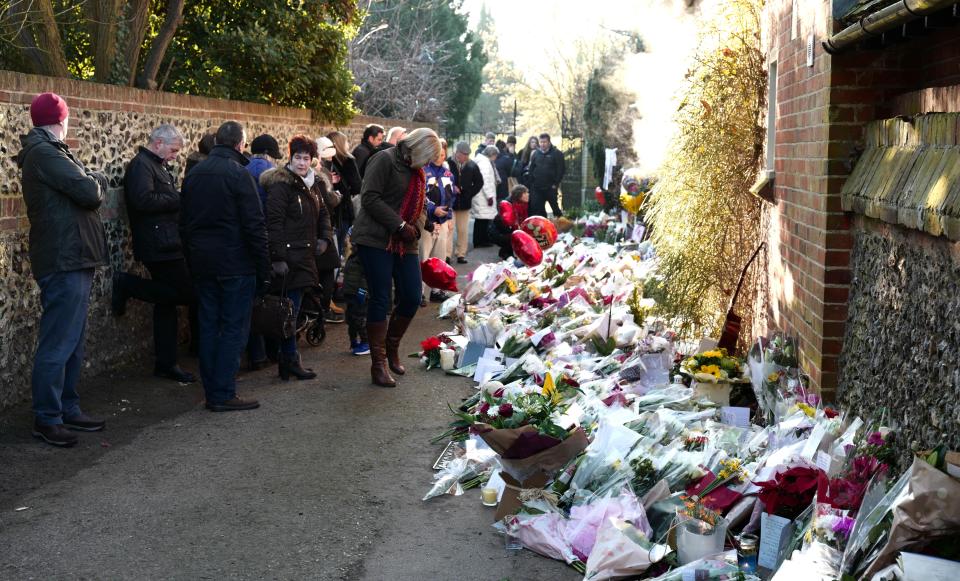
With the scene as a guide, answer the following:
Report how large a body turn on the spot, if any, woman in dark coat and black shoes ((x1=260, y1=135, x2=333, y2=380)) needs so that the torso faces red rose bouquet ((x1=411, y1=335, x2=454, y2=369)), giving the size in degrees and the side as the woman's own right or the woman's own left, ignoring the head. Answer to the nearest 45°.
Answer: approximately 45° to the woman's own left

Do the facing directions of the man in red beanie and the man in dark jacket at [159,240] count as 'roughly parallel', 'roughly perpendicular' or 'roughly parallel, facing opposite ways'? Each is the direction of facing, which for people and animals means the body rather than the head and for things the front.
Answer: roughly parallel

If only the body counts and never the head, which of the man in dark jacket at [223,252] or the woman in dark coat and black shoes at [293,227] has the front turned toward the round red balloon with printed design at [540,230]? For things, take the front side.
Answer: the man in dark jacket

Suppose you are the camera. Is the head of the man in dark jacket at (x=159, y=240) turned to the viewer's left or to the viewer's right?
to the viewer's right

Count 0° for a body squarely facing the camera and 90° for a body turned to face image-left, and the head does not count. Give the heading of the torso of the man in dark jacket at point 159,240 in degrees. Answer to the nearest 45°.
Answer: approximately 270°

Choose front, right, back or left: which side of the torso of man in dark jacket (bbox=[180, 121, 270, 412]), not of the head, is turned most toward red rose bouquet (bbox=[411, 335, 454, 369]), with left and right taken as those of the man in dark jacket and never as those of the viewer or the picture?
front

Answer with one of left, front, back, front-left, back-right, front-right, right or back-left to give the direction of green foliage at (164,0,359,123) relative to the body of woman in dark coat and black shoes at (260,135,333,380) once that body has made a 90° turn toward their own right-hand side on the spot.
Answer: back-right

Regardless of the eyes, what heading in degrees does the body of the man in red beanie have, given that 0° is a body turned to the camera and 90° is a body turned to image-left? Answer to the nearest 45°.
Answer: approximately 270°

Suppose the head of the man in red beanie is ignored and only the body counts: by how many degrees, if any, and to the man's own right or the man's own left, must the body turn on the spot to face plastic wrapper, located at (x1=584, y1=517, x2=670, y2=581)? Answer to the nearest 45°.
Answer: approximately 45° to the man's own right

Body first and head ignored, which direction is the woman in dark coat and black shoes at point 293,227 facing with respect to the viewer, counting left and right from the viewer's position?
facing the viewer and to the right of the viewer

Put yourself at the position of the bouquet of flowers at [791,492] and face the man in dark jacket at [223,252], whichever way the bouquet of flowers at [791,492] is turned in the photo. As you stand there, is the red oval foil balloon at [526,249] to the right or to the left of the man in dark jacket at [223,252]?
right

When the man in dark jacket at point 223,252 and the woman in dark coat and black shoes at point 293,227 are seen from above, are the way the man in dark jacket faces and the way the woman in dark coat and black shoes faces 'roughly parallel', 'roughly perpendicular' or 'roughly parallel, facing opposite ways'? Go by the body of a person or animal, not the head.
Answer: roughly perpendicular

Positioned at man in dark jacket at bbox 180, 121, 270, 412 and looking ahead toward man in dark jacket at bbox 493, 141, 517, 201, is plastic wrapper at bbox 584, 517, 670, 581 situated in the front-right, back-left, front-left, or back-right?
back-right

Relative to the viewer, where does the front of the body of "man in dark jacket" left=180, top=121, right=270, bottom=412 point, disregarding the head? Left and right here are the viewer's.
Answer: facing away from the viewer and to the right of the viewer

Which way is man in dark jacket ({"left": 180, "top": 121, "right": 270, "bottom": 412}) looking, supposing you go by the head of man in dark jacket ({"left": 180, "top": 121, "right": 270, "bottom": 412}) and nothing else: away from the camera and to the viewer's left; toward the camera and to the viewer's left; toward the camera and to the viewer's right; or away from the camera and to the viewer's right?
away from the camera and to the viewer's right

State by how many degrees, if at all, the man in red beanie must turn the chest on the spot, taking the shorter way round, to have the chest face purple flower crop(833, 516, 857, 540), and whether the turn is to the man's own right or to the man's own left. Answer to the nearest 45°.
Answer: approximately 45° to the man's own right

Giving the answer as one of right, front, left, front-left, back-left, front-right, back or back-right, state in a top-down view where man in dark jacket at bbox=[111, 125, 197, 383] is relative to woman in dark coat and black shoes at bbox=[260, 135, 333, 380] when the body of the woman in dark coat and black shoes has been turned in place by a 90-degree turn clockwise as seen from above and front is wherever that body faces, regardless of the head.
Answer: front-right

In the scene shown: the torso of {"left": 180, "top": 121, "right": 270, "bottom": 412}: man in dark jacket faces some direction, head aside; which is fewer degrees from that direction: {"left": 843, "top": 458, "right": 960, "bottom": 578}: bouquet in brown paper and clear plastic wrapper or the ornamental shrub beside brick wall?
the ornamental shrub beside brick wall

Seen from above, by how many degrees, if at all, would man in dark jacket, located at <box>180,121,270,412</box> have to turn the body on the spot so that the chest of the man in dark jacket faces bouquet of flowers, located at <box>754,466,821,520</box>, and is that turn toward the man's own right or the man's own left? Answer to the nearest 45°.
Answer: approximately 90° to the man's own right

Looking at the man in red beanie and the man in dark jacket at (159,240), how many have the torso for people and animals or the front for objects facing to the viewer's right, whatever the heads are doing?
2
